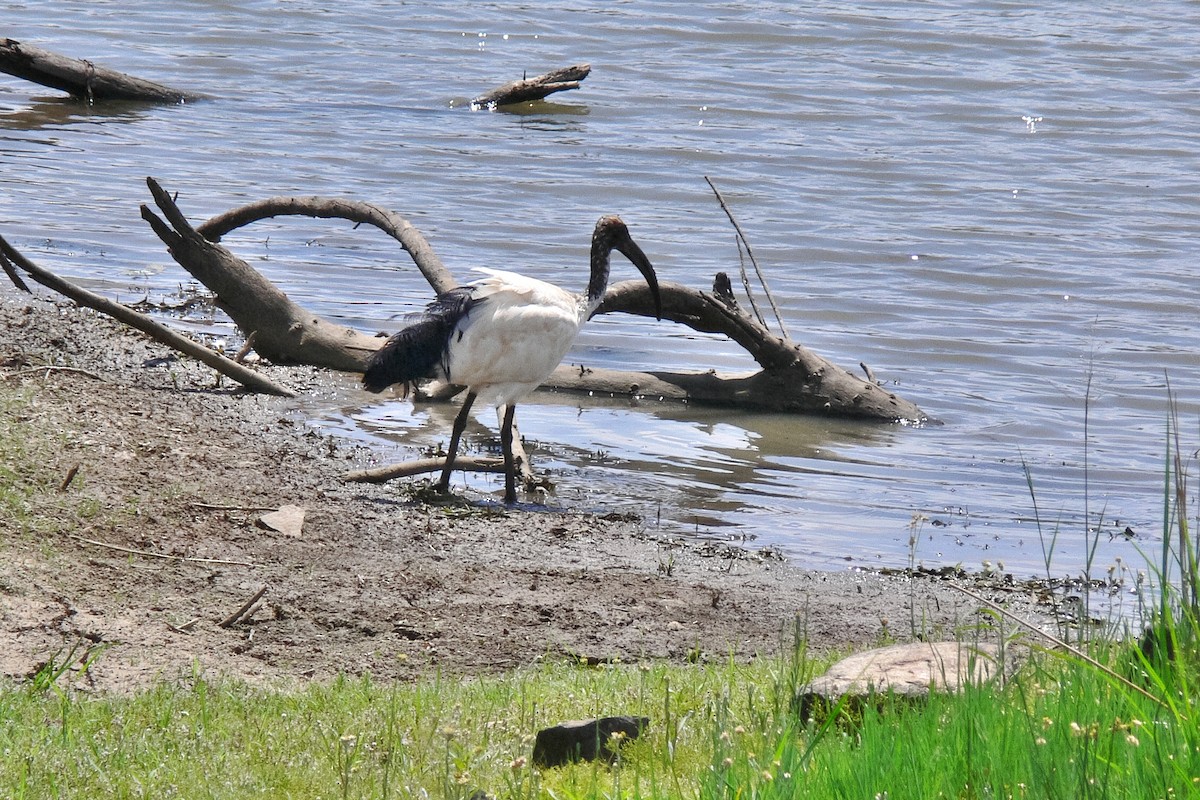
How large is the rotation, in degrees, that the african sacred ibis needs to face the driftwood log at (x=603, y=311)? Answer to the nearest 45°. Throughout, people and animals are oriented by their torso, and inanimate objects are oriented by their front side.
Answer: approximately 90° to its left

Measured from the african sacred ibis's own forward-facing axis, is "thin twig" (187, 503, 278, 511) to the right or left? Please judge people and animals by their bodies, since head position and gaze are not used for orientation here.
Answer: on its right

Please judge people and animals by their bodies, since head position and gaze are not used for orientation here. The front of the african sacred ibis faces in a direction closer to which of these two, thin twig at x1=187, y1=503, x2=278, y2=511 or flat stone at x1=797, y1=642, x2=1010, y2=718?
the flat stone

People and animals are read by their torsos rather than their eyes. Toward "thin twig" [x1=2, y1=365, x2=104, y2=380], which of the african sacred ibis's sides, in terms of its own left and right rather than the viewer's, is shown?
back

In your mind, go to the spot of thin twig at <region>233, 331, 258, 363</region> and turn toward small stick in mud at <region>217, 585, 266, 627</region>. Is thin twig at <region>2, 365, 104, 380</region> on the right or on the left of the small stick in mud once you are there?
right

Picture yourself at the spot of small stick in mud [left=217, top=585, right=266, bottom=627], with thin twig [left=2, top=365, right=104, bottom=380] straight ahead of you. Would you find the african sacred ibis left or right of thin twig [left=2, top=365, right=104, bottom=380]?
right

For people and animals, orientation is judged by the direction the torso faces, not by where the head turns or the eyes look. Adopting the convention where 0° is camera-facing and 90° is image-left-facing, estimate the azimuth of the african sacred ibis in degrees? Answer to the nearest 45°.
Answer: approximately 270°

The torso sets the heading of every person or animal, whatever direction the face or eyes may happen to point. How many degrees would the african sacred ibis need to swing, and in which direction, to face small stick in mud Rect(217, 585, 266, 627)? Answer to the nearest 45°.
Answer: approximately 90° to its right
